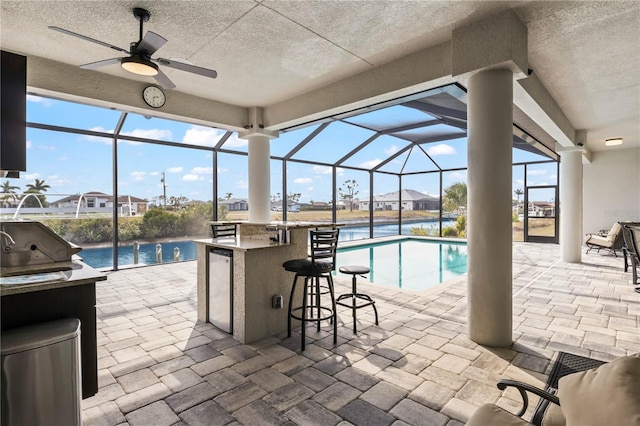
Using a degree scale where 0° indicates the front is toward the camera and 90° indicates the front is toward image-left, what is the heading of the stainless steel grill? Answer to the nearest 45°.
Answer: approximately 270°

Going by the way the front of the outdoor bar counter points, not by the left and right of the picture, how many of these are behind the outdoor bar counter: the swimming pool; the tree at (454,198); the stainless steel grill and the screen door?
3

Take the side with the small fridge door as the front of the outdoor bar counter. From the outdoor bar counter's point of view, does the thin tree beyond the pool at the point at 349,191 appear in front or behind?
behind

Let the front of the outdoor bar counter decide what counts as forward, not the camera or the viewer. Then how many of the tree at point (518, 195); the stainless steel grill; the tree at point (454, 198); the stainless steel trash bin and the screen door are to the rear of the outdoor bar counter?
3

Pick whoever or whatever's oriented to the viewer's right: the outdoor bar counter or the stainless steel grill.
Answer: the stainless steel grill

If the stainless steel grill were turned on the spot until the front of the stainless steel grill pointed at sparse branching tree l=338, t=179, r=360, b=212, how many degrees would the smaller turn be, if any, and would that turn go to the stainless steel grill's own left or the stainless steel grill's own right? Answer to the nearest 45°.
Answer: approximately 45° to the stainless steel grill's own left

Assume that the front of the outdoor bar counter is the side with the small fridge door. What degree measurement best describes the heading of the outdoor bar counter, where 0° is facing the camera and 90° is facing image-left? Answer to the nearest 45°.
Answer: approximately 45°

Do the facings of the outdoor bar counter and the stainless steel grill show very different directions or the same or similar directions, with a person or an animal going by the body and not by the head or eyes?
very different directions

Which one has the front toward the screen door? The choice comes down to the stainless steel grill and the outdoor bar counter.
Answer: the stainless steel grill

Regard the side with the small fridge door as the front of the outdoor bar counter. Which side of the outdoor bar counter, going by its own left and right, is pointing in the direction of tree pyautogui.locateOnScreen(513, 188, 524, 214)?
back

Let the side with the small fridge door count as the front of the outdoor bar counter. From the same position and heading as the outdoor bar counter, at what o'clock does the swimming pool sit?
The swimming pool is roughly at 6 o'clock from the outdoor bar counter.

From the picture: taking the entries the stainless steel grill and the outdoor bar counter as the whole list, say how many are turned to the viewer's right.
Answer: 1

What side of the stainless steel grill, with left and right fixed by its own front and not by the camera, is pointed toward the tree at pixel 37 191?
left

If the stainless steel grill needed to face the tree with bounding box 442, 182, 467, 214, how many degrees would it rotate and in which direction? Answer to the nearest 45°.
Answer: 0° — it already faces it

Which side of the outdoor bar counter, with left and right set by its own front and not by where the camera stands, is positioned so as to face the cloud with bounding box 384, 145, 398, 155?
back

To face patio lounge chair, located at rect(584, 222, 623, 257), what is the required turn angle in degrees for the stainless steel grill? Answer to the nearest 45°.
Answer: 0° — it already faces it
